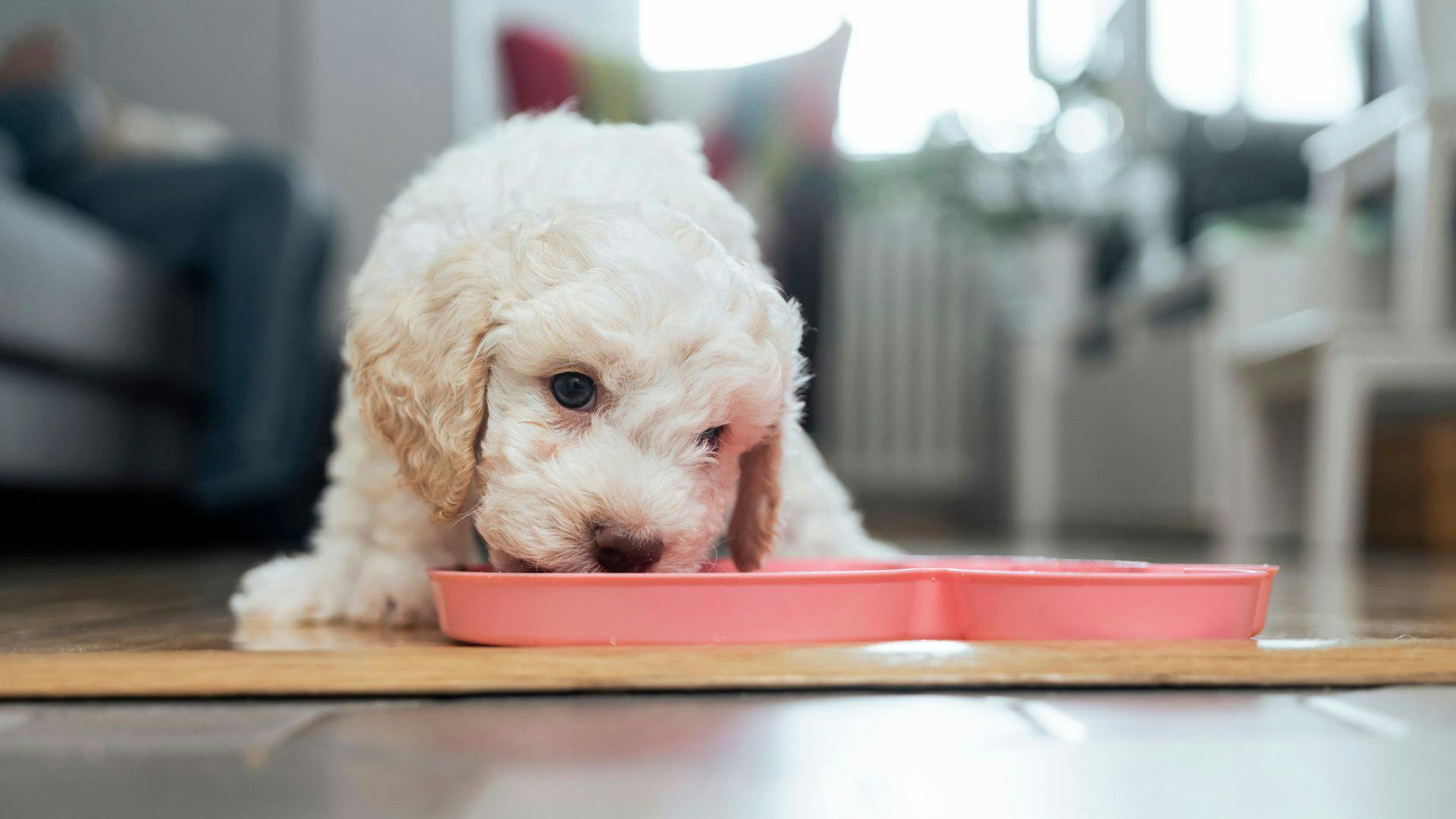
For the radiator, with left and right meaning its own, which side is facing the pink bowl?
front

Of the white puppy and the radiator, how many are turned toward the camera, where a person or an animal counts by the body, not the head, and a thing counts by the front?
2

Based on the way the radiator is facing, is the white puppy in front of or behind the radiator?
in front

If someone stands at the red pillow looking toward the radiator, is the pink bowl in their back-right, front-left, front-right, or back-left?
back-right

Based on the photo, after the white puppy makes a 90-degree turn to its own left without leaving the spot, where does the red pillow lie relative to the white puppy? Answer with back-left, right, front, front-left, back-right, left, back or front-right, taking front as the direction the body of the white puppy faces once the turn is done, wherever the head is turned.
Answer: left

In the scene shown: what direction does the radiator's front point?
toward the camera

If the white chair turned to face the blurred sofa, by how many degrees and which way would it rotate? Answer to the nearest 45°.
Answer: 0° — it already faces it

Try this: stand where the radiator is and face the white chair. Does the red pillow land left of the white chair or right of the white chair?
right

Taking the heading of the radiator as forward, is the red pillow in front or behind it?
in front

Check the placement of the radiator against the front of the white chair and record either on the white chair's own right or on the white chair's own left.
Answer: on the white chair's own right

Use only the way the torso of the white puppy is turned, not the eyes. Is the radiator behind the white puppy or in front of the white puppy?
behind

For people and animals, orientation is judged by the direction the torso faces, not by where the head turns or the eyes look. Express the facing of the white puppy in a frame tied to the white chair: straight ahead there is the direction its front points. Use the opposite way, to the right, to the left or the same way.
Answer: to the left

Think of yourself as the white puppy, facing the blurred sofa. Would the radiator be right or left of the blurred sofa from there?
right

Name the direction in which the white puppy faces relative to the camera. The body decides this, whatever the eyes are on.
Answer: toward the camera
